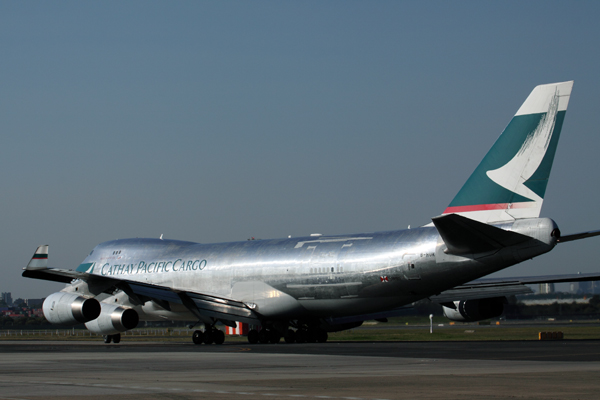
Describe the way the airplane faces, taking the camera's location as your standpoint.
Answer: facing away from the viewer and to the left of the viewer
